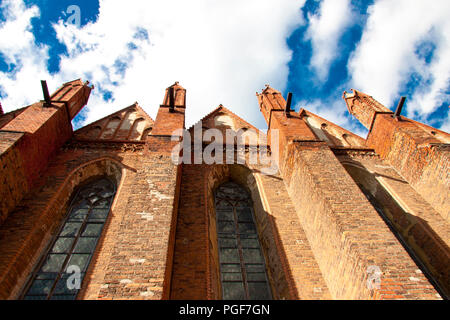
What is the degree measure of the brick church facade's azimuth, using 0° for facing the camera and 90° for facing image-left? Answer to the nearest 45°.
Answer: approximately 0°
